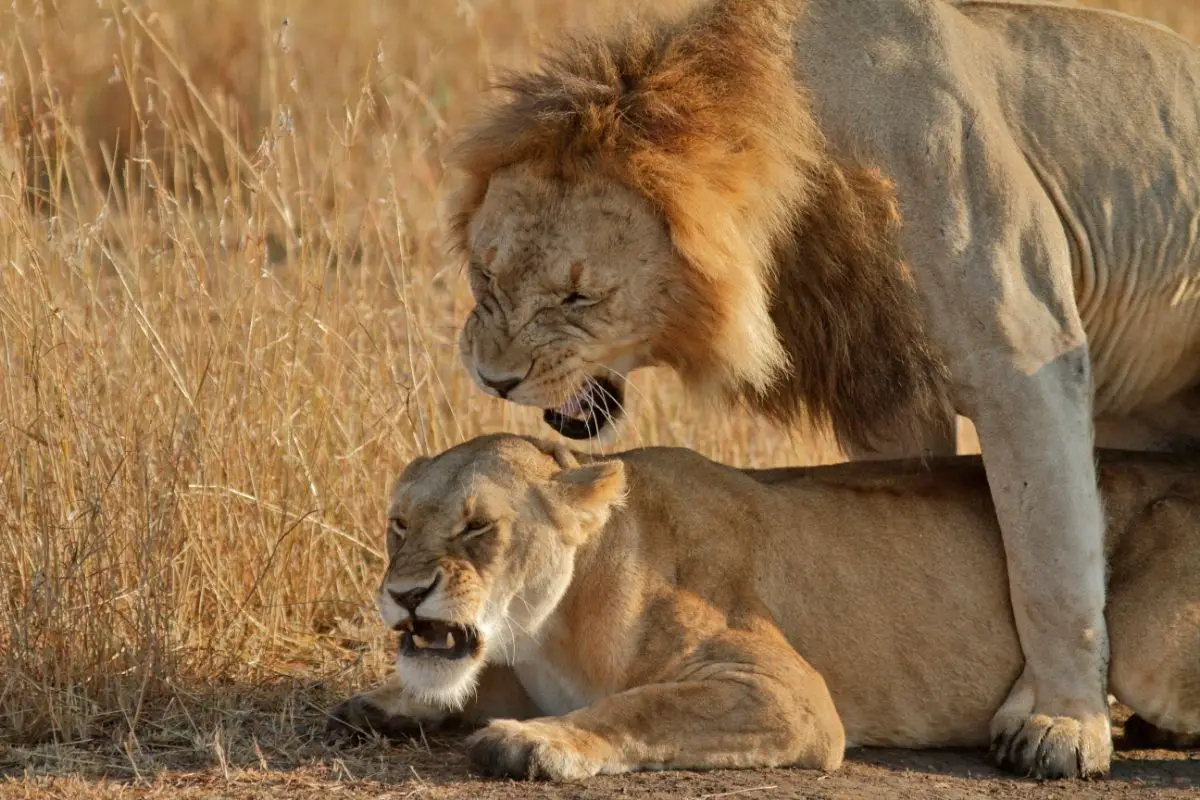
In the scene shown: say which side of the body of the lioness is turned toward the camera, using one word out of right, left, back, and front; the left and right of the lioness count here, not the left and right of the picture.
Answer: left
